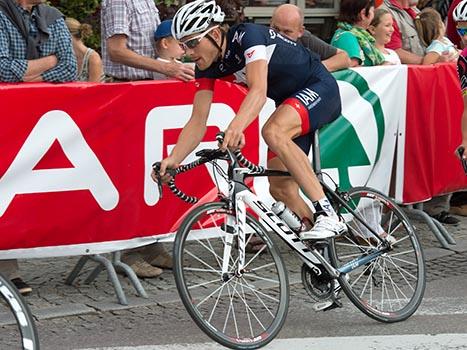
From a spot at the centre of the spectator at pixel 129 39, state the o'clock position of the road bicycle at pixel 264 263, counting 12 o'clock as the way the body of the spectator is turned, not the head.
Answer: The road bicycle is roughly at 1 o'clock from the spectator.

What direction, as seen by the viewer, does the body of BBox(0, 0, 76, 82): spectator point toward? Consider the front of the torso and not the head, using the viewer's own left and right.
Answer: facing the viewer

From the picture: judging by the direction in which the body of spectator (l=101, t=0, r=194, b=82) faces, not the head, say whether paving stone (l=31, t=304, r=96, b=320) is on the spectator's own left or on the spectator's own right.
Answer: on the spectator's own right

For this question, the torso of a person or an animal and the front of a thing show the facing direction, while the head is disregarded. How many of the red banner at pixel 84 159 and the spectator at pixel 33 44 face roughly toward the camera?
2

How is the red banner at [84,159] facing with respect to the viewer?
toward the camera

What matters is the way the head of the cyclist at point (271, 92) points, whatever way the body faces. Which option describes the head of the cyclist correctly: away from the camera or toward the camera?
toward the camera

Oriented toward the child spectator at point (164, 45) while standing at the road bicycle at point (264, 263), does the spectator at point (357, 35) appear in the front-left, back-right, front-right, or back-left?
front-right

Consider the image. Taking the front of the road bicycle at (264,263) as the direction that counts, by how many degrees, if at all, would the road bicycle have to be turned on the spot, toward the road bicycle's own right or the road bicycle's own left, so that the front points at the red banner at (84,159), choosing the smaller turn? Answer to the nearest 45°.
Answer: approximately 90° to the road bicycle's own right

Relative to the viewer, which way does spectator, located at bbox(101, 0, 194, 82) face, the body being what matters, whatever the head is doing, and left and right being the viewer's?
facing the viewer and to the right of the viewer

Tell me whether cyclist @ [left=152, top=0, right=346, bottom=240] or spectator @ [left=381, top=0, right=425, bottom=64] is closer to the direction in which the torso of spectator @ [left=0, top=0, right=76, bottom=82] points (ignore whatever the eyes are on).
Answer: the cyclist

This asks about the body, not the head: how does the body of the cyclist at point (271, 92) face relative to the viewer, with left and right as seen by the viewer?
facing the viewer and to the left of the viewer
